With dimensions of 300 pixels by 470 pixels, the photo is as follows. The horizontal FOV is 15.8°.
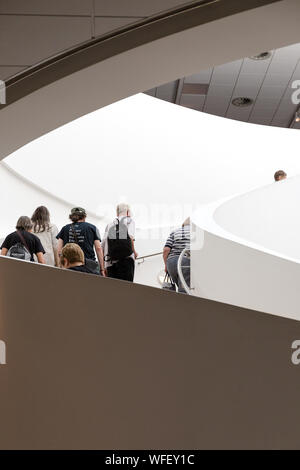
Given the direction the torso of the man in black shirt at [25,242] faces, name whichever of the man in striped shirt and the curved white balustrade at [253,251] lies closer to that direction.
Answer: the man in striped shirt

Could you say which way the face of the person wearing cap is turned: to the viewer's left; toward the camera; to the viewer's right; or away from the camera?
away from the camera

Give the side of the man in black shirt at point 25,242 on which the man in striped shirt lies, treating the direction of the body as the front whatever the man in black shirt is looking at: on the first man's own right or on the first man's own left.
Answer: on the first man's own right

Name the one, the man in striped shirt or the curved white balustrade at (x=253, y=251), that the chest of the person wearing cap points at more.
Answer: the man in striped shirt

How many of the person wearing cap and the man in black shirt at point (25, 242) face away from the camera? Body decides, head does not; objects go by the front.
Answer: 2

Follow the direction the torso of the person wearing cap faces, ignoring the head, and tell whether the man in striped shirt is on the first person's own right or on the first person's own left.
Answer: on the first person's own right

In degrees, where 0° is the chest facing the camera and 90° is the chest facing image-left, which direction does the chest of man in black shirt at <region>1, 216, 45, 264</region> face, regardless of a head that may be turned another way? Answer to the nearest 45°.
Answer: approximately 180°

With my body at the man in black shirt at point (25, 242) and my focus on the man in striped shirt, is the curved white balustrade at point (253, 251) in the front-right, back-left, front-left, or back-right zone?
front-right

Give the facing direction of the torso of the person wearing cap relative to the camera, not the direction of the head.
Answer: away from the camera

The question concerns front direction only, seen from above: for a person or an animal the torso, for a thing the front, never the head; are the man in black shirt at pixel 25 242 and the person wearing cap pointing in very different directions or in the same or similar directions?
same or similar directions
